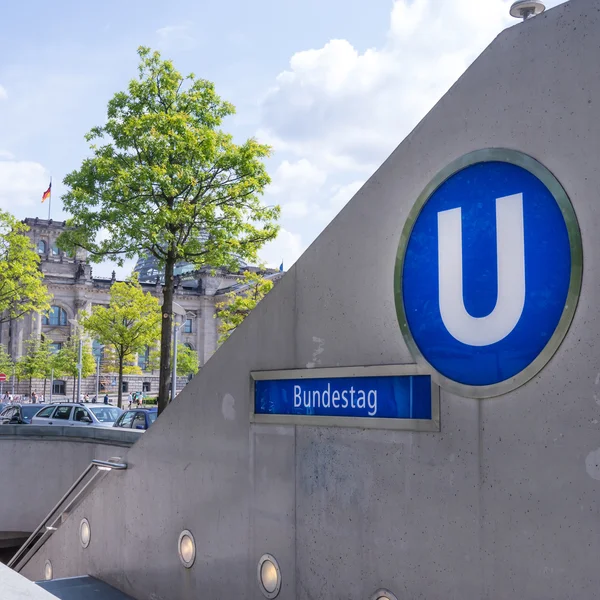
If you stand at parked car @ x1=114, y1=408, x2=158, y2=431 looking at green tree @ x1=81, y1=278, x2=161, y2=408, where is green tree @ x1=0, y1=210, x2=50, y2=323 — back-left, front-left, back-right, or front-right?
front-left

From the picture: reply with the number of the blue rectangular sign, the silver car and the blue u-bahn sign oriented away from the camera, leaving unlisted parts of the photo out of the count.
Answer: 0

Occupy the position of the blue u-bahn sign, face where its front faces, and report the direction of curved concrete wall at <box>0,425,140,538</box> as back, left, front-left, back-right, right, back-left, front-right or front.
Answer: right

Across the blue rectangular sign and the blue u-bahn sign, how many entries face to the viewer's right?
0

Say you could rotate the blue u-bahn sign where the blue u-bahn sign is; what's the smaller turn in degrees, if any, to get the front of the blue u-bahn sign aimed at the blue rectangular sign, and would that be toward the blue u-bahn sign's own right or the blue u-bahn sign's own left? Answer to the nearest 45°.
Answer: approximately 90° to the blue u-bahn sign's own right
